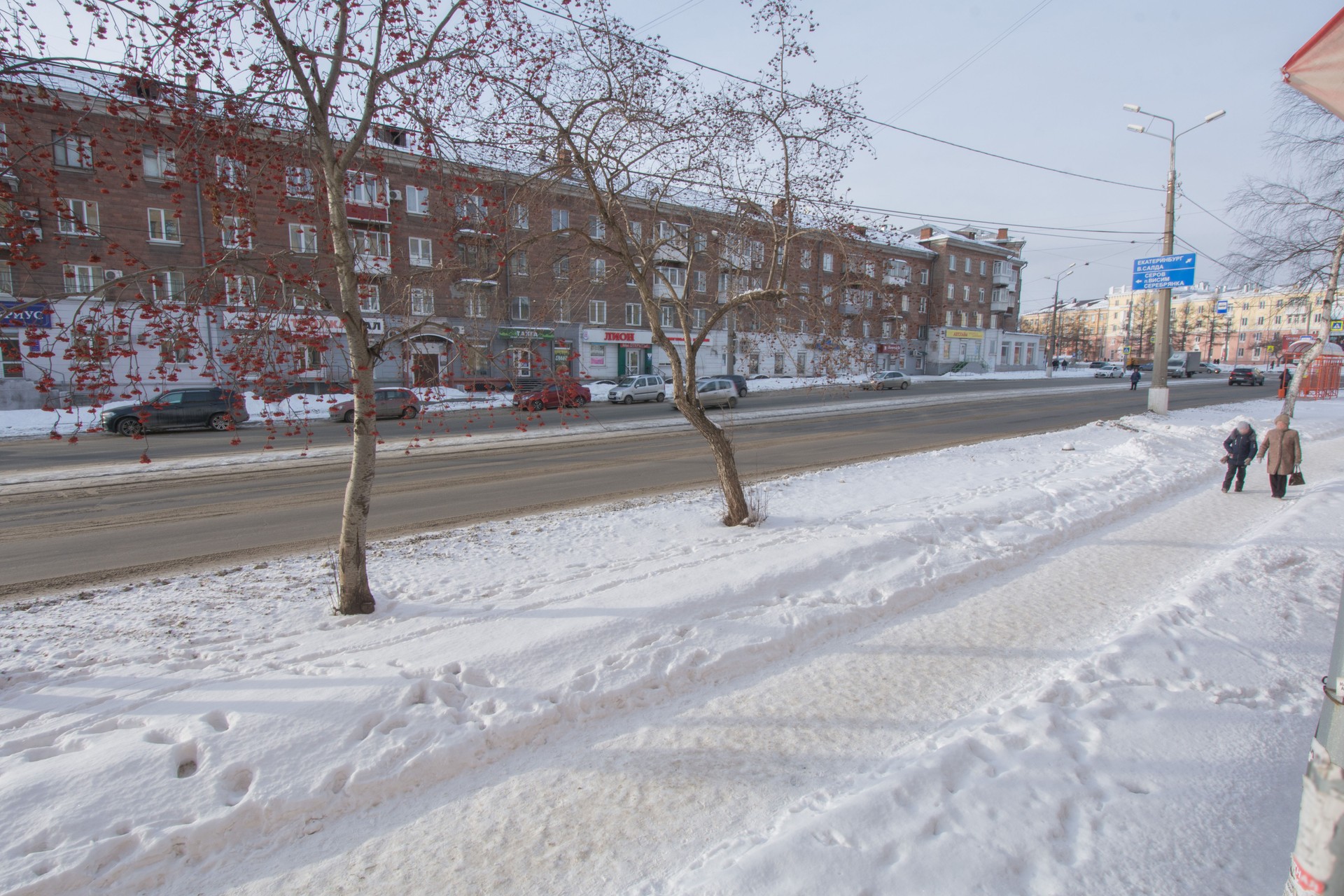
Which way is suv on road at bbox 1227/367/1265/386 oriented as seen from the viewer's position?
away from the camera

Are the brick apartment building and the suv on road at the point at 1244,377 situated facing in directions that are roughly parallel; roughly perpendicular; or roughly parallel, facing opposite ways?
roughly perpendicular

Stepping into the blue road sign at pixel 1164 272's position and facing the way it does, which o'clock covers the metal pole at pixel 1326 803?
The metal pole is roughly at 12 o'clock from the blue road sign.

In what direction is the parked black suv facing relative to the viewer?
to the viewer's left

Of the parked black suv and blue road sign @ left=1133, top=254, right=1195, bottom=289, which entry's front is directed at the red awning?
the blue road sign

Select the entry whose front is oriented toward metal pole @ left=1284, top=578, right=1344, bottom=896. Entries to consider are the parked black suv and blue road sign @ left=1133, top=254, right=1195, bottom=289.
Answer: the blue road sign

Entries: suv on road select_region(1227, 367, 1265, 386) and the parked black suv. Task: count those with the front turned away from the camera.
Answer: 1

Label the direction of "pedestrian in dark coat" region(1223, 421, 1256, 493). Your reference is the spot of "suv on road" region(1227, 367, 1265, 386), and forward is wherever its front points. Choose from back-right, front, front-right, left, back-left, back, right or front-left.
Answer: back
